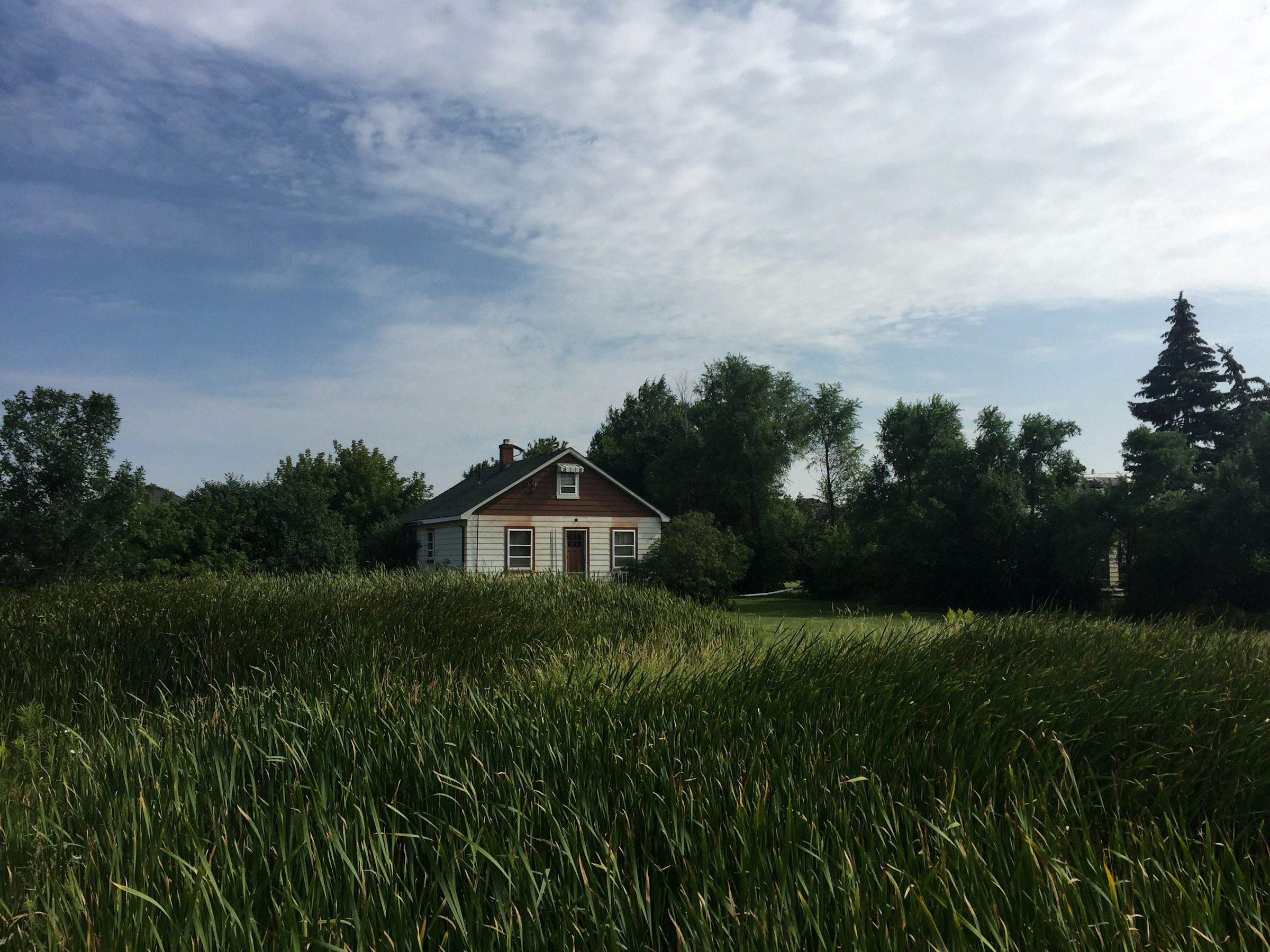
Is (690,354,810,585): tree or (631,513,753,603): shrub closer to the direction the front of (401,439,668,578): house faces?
the shrub

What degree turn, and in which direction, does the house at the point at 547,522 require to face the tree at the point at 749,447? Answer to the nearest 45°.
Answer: approximately 135° to its left

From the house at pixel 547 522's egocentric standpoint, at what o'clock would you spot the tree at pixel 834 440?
The tree is roughly at 8 o'clock from the house.

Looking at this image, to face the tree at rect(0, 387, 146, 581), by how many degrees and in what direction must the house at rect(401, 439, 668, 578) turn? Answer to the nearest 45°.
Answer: approximately 45° to its right

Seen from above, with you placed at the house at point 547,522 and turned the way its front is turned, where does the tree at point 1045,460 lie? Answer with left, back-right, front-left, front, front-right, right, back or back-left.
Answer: front-left

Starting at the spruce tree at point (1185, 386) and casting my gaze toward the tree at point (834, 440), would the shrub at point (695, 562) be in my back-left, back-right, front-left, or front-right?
front-left

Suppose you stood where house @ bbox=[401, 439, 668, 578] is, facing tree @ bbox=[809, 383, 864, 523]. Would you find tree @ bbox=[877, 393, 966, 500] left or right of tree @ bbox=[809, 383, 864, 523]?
right

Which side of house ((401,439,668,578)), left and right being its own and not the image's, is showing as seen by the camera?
front

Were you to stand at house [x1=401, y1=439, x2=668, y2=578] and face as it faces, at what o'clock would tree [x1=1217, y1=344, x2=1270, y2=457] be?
The tree is roughly at 9 o'clock from the house.

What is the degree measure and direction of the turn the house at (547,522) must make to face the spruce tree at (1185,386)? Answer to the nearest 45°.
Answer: approximately 90° to its left

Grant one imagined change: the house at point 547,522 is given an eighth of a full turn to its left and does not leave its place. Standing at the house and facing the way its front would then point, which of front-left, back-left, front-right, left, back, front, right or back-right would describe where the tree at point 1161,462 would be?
front

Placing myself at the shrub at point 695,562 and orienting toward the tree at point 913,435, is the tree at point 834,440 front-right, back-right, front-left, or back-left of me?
front-left

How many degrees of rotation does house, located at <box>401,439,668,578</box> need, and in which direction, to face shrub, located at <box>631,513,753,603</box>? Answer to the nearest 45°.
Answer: approximately 45° to its left

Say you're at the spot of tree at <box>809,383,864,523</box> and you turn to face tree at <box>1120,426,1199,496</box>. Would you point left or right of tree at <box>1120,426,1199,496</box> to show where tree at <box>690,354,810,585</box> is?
right
